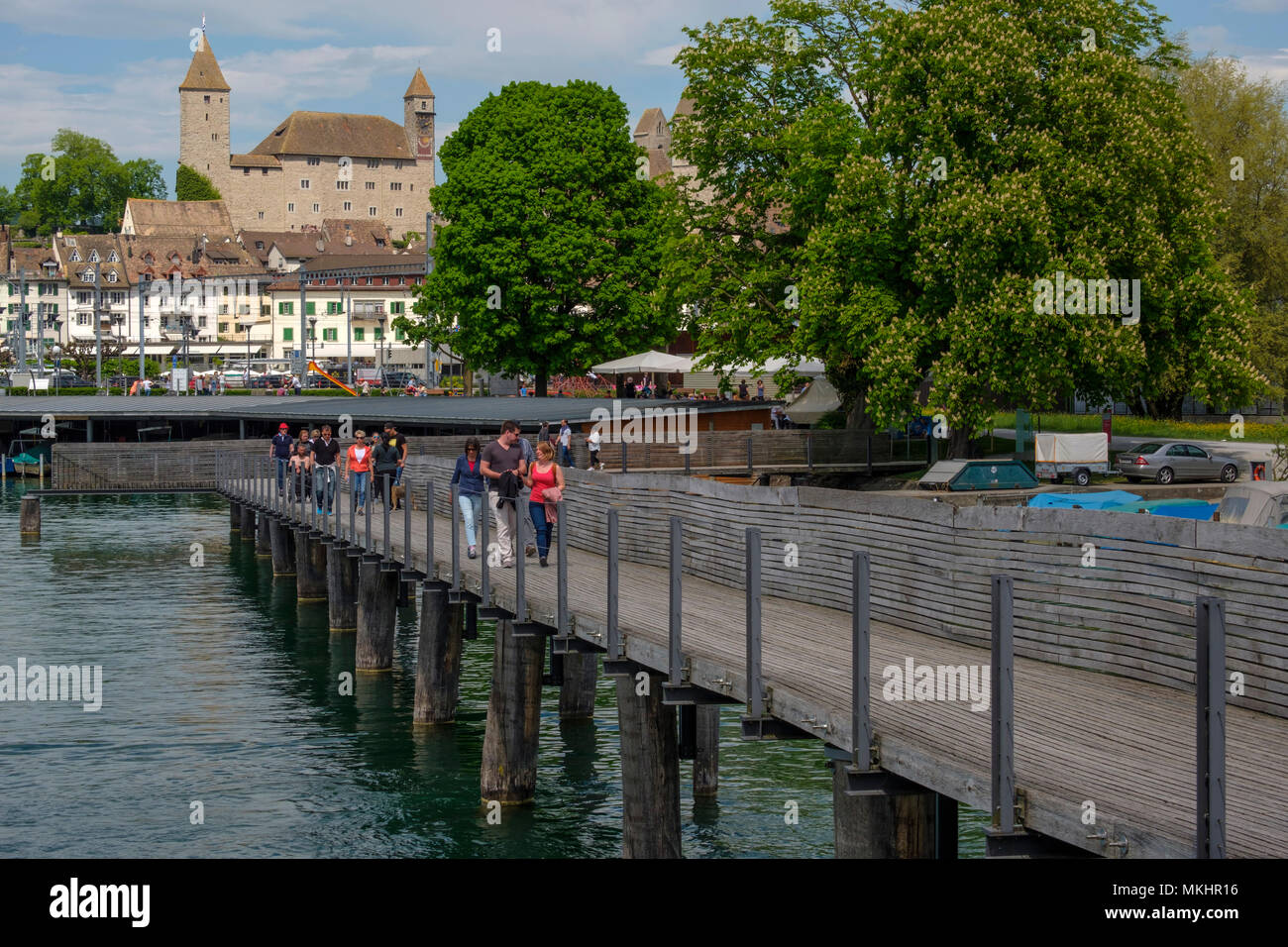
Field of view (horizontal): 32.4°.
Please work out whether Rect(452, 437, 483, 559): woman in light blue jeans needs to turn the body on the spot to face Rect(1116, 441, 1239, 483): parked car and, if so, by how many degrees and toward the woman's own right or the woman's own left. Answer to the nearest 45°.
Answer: approximately 135° to the woman's own left

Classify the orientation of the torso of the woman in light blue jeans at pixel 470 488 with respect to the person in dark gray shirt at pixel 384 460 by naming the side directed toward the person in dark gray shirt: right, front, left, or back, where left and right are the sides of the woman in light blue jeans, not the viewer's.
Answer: back

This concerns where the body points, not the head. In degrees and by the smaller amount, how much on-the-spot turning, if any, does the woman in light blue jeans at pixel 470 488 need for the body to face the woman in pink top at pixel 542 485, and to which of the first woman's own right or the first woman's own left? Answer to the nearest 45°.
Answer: approximately 45° to the first woman's own left

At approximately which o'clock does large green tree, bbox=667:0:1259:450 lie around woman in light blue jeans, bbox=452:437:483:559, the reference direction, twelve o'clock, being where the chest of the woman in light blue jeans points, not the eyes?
The large green tree is roughly at 7 o'clock from the woman in light blue jeans.

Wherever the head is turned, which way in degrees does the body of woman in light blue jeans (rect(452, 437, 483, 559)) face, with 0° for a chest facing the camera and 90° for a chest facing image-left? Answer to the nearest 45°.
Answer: approximately 0°

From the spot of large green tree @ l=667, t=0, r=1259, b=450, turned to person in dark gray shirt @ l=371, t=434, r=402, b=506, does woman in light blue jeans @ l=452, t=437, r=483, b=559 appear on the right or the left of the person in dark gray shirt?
left

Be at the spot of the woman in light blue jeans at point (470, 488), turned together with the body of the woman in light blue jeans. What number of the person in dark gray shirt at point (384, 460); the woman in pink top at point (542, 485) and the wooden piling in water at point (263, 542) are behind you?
2

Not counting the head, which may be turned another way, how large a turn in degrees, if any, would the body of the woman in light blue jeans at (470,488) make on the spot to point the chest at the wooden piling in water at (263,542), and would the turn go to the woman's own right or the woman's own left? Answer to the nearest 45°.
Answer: approximately 180°
